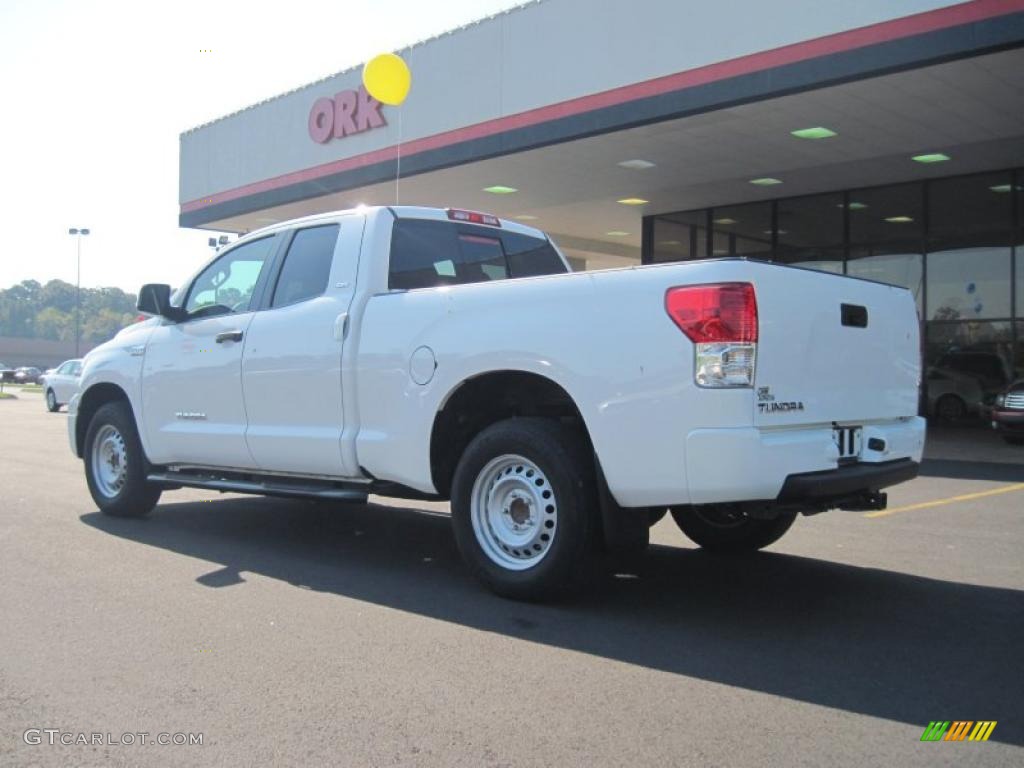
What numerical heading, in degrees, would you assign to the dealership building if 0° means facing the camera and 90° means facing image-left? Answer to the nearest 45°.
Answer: approximately 45°

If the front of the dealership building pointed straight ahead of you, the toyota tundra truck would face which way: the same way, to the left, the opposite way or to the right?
to the right

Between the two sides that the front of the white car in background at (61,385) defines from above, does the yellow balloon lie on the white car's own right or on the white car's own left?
on the white car's own left

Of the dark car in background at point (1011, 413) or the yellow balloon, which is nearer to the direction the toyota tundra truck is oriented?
the yellow balloon

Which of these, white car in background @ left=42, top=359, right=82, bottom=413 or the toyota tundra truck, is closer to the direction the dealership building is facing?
the toyota tundra truck

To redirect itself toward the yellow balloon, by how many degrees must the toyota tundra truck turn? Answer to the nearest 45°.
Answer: approximately 45° to its right

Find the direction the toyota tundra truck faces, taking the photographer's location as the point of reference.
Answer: facing away from the viewer and to the left of the viewer
